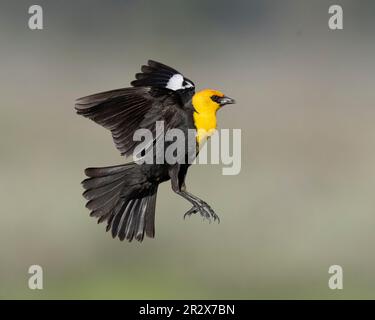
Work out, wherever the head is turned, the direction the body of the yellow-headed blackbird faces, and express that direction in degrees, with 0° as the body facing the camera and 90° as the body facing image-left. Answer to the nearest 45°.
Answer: approximately 270°
